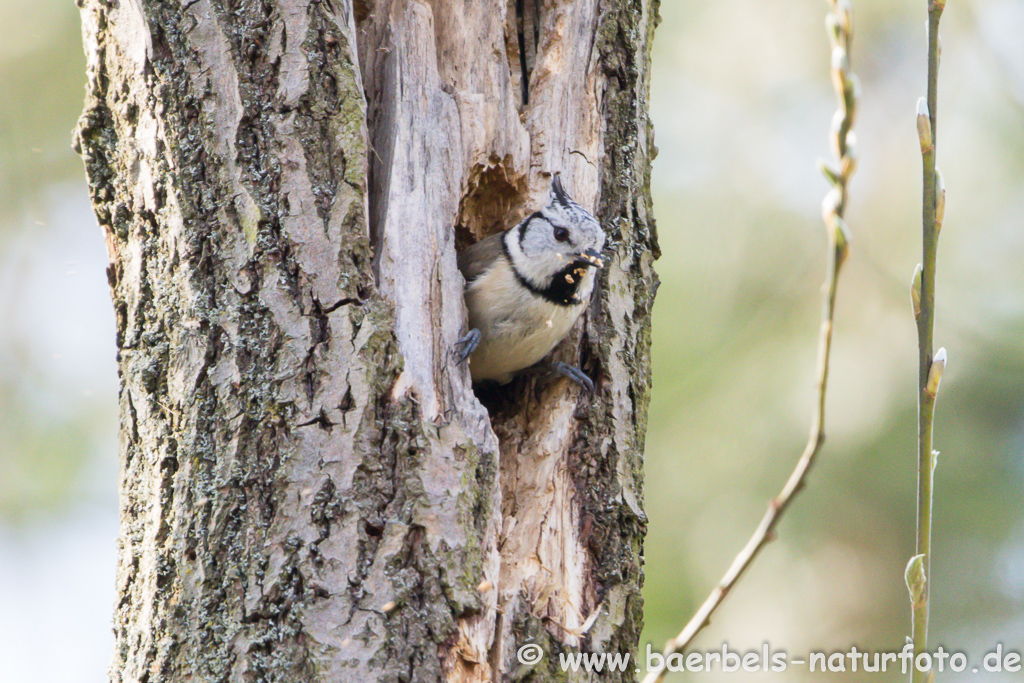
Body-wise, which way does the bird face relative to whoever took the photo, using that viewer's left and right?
facing the viewer and to the right of the viewer

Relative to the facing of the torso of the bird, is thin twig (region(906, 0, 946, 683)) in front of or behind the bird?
in front
